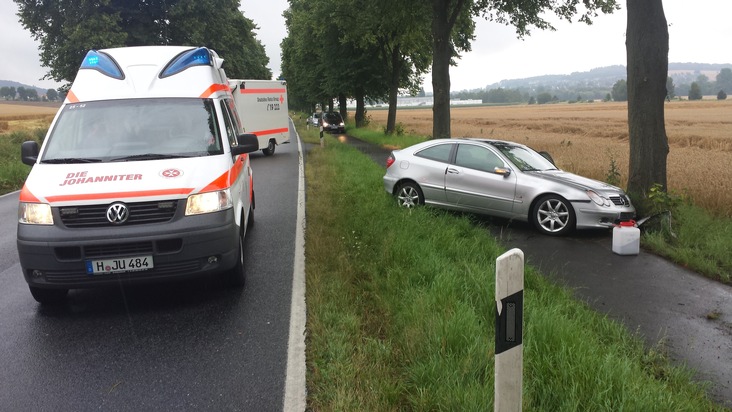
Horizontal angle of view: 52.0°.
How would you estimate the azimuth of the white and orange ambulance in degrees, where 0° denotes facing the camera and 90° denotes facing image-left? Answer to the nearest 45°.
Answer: approximately 0°

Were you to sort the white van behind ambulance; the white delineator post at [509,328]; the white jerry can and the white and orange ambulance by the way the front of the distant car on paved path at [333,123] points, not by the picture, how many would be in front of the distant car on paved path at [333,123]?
4

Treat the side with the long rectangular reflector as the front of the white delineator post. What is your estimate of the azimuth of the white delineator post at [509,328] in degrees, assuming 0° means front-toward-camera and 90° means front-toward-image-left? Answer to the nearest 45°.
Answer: approximately 0°

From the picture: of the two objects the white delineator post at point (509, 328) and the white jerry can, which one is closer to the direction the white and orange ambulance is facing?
the white delineator post

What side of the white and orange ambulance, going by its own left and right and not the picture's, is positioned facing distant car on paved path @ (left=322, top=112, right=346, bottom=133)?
back

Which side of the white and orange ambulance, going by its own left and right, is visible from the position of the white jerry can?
left

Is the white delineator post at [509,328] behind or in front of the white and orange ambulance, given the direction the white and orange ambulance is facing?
in front

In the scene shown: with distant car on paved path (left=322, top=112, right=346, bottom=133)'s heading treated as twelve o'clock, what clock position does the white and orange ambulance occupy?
The white and orange ambulance is roughly at 12 o'clock from the distant car on paved path.

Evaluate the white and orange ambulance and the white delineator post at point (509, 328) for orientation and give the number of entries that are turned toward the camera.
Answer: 2

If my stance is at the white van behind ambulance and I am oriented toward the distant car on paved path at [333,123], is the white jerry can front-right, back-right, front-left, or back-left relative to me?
back-right
